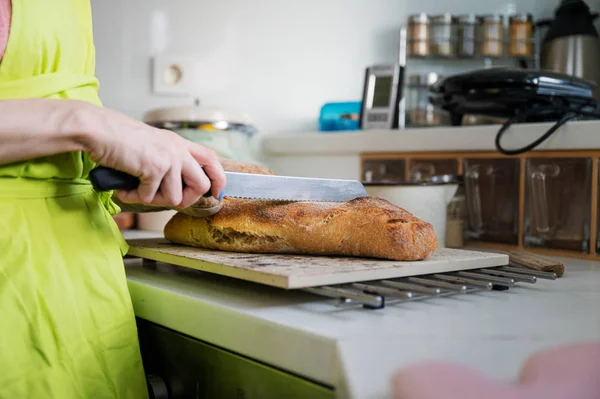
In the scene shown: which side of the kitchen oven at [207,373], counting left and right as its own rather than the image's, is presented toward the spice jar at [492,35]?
back

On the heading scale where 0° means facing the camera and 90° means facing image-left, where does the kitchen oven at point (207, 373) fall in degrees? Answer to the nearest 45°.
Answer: approximately 45°
